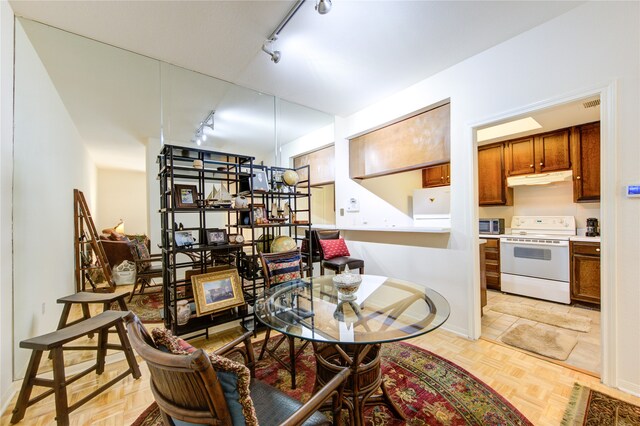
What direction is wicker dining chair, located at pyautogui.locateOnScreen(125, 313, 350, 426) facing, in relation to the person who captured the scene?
facing away from the viewer and to the right of the viewer

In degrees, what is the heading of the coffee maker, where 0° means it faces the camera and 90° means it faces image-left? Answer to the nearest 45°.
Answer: approximately 0°

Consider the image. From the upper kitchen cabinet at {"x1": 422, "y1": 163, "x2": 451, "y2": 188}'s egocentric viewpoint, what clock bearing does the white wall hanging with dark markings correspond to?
The white wall hanging with dark markings is roughly at 12 o'clock from the upper kitchen cabinet.

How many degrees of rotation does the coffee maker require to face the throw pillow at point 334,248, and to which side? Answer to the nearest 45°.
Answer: approximately 45° to its right

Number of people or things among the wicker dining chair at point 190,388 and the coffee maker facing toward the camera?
1

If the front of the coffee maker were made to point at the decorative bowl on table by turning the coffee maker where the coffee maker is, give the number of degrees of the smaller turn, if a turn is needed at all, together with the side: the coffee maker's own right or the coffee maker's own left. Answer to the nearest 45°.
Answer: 0° — it already faces it

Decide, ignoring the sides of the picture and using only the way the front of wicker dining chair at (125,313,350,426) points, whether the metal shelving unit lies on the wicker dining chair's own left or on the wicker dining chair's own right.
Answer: on the wicker dining chair's own left

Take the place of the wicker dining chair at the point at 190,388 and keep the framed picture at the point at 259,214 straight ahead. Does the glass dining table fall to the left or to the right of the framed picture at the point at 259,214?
right
